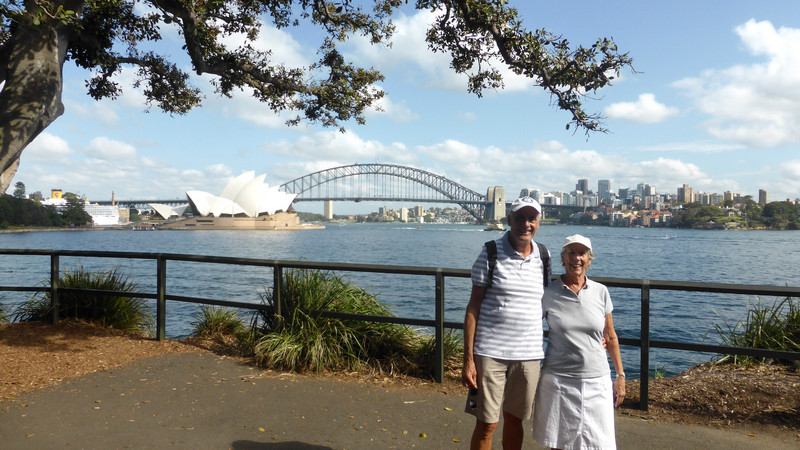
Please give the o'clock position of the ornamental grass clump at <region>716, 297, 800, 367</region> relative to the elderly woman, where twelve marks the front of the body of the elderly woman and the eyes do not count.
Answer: The ornamental grass clump is roughly at 7 o'clock from the elderly woman.

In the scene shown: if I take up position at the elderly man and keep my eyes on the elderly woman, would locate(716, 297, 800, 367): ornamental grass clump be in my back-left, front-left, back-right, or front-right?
front-left

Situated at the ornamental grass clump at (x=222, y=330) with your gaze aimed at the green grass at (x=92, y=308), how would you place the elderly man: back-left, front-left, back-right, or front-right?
back-left

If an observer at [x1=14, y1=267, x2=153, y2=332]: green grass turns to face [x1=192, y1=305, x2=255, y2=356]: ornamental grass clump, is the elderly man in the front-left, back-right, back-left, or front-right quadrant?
front-right

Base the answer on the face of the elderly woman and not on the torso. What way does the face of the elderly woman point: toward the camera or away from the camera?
toward the camera

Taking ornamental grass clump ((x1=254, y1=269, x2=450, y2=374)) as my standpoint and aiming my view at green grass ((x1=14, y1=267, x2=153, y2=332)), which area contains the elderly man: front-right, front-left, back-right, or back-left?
back-left

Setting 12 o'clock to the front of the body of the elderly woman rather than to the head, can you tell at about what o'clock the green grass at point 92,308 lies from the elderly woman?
The green grass is roughly at 4 o'clock from the elderly woman.

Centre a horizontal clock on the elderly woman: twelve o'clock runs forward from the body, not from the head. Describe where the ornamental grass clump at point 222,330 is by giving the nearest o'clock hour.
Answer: The ornamental grass clump is roughly at 4 o'clock from the elderly woman.

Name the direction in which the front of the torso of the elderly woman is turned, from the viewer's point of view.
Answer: toward the camera

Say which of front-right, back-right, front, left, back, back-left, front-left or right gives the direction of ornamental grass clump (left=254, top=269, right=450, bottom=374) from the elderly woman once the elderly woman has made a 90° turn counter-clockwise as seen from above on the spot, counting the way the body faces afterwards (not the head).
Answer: back-left
